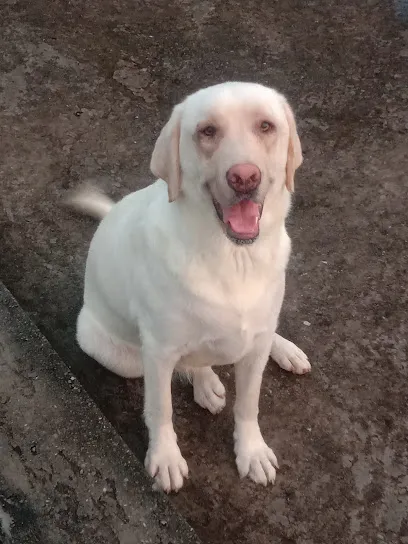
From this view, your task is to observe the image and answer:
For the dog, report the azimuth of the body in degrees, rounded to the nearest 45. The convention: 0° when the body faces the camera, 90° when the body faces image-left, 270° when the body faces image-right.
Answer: approximately 315°
